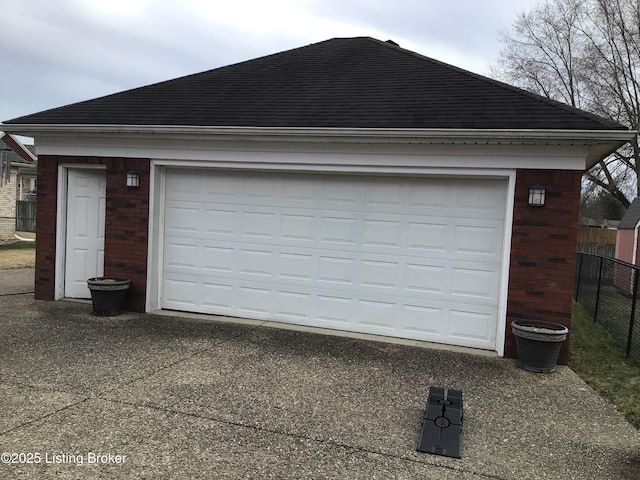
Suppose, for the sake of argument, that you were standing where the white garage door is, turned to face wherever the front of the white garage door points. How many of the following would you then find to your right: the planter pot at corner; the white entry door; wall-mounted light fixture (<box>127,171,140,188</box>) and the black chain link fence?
2

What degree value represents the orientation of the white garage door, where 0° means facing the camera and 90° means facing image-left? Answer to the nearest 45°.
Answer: approximately 0°

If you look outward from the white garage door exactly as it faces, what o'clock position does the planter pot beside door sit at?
The planter pot beside door is roughly at 3 o'clock from the white garage door.

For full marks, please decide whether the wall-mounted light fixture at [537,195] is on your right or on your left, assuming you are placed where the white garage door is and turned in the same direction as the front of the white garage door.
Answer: on your left

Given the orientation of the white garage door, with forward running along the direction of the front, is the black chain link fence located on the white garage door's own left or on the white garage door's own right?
on the white garage door's own left

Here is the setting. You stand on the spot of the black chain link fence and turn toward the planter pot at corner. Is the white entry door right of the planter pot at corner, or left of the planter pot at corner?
right

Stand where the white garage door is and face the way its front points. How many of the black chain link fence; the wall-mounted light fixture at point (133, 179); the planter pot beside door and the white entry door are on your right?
3

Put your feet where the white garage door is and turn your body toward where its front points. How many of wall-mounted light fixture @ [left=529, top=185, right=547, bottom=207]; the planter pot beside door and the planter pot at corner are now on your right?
1

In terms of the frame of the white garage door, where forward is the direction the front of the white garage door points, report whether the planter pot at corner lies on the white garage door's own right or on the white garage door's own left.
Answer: on the white garage door's own left

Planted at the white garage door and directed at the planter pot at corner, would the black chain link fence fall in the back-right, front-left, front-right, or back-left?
front-left

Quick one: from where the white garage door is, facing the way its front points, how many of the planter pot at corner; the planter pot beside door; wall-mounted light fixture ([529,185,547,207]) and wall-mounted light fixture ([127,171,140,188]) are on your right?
2

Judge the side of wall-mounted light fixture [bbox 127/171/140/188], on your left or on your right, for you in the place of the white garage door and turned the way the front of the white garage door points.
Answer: on your right

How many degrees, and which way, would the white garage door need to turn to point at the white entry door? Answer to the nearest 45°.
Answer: approximately 90° to its right

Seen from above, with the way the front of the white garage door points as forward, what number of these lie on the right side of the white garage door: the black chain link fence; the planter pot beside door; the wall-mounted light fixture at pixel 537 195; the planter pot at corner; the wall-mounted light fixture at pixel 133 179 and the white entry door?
3
